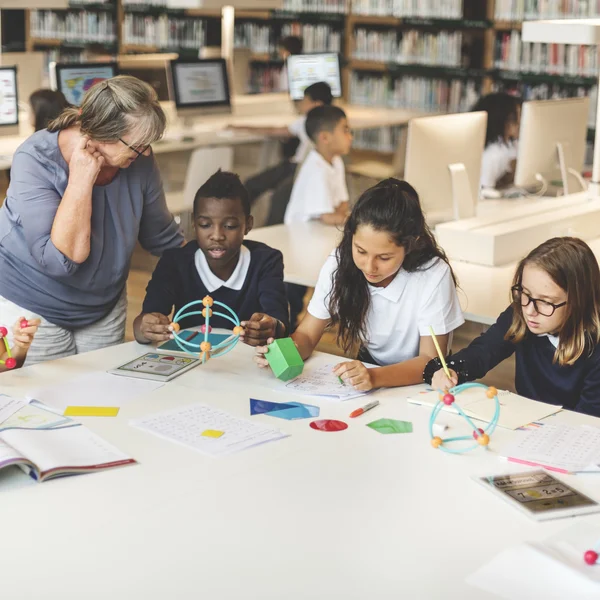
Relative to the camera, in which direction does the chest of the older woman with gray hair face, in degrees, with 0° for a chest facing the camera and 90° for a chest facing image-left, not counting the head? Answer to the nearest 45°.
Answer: approximately 315°

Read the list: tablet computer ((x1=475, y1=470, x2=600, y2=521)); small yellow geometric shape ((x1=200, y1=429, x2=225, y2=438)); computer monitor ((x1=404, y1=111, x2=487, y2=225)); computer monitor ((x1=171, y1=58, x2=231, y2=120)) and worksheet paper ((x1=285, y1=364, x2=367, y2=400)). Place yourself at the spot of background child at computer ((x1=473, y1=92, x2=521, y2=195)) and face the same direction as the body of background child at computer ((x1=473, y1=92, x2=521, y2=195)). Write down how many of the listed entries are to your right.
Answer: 4

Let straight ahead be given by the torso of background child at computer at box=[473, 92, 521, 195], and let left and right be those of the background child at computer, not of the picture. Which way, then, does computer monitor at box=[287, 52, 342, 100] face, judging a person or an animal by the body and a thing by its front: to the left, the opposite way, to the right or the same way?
to the right

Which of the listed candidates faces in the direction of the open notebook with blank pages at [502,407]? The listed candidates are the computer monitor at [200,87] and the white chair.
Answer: the computer monitor

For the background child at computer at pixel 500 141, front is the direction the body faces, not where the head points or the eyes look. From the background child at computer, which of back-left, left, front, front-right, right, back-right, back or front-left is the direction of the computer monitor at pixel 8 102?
back

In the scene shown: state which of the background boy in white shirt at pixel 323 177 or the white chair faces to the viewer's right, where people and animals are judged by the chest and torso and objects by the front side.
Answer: the background boy in white shirt

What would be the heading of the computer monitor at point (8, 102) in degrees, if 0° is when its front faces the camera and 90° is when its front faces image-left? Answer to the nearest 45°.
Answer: approximately 315°

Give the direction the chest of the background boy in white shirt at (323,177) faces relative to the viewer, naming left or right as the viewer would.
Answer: facing to the right of the viewer

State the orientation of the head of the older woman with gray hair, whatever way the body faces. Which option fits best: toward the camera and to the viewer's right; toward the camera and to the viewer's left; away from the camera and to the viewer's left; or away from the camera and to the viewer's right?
toward the camera and to the viewer's right

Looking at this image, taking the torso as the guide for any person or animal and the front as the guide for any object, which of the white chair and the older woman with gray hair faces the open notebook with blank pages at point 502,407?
the older woman with gray hair

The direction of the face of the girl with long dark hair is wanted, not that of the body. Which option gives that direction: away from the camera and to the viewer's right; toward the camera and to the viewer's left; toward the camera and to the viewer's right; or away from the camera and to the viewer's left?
toward the camera and to the viewer's left
